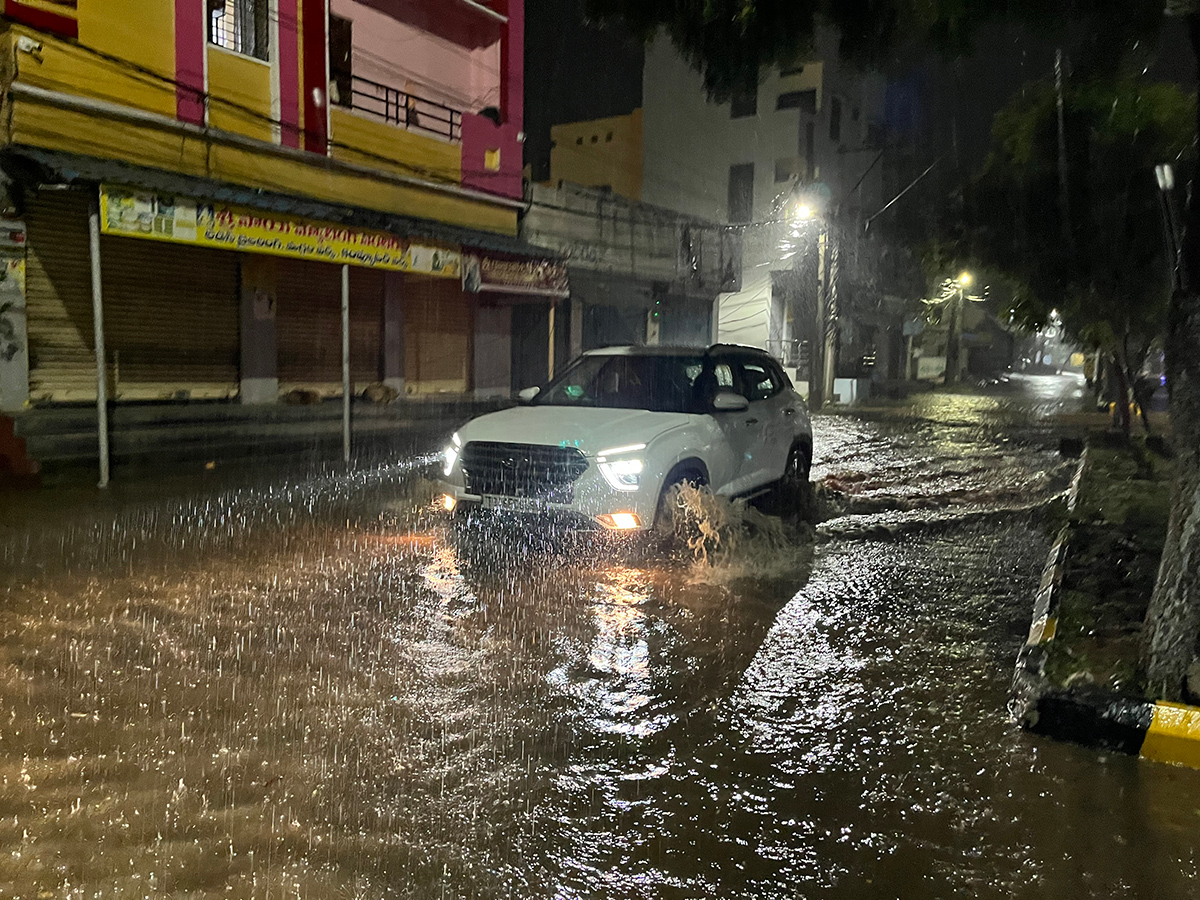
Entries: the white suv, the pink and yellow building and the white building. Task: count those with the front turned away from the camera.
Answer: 0

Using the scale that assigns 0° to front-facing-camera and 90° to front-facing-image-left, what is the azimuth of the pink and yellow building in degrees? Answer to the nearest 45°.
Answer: approximately 315°

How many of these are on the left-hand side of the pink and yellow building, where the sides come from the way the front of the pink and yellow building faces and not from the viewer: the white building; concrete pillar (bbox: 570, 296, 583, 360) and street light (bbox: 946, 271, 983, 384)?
3

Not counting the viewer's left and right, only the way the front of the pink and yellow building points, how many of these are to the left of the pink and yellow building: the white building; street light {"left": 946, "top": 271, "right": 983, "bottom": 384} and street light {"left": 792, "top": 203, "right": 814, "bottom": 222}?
3

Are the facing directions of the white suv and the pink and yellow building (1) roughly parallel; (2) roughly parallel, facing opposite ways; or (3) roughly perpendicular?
roughly perpendicular

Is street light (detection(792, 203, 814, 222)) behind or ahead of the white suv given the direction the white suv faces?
behind

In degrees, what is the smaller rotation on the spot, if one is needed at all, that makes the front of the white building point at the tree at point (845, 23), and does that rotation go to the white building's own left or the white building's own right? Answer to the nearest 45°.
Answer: approximately 45° to the white building's own right

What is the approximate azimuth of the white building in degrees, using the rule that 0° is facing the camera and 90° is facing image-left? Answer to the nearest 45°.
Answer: approximately 315°

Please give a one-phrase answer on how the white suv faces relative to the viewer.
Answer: facing the viewer and to the left of the viewer

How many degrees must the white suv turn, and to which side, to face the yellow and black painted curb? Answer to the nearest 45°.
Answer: approximately 90° to its left

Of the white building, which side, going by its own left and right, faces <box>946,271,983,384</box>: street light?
left
